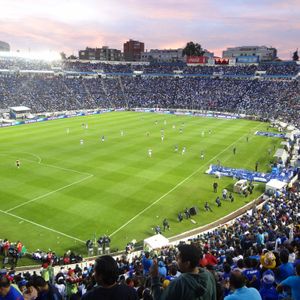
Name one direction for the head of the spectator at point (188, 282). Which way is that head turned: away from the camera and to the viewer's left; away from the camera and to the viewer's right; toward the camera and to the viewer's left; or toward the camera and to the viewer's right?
away from the camera and to the viewer's left

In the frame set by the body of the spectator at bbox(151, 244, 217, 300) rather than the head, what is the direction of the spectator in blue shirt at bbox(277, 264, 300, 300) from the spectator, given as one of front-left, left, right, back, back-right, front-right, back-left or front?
right

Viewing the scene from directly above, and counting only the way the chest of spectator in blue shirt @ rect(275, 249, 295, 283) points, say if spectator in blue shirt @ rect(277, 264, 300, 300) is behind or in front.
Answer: behind

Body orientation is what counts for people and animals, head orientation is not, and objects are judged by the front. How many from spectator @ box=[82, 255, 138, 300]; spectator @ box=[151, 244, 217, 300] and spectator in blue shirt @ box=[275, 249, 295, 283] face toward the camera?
0

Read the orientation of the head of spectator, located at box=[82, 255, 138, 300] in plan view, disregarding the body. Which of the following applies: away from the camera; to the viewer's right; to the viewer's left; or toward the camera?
away from the camera

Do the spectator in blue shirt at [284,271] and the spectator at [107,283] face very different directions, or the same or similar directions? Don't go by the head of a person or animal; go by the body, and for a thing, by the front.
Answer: same or similar directions

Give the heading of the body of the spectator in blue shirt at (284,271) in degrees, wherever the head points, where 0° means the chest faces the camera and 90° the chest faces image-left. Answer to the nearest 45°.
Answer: approximately 135°

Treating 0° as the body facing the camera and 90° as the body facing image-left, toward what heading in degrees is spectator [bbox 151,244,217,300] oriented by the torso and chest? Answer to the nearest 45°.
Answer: approximately 135°

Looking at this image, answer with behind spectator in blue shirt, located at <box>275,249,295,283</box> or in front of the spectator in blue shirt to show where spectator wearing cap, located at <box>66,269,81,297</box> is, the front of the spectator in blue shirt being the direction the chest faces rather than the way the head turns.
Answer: in front

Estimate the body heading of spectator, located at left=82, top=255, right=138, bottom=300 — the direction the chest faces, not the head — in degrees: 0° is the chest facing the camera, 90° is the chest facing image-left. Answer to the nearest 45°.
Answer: approximately 180°

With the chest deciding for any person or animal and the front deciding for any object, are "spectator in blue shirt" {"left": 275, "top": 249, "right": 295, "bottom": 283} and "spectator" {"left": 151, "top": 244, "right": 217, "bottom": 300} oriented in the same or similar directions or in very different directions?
same or similar directions
